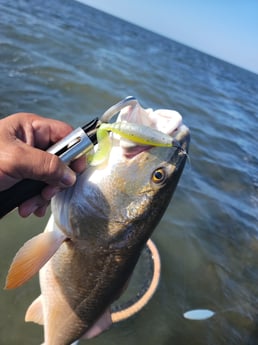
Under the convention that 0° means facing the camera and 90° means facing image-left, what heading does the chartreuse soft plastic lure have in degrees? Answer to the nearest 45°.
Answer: approximately 270°
